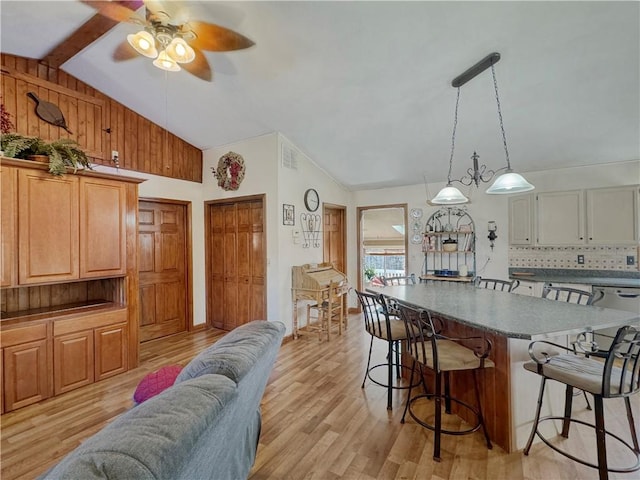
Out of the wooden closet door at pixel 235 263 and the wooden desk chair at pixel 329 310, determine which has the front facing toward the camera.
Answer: the wooden closet door

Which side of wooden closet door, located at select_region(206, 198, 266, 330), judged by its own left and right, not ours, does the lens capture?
front

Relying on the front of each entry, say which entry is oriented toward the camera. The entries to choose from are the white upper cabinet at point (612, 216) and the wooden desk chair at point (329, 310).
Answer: the white upper cabinet

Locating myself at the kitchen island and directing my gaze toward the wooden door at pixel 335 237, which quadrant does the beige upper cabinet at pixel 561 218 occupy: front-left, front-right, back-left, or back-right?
front-right

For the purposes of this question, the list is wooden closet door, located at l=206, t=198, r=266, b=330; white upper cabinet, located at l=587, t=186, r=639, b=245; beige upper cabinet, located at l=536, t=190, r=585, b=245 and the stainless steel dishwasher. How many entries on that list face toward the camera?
4

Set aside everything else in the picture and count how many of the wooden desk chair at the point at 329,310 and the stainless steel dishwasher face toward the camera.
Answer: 1

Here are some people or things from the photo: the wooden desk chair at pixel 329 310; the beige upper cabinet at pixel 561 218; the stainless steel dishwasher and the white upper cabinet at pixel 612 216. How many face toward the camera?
3

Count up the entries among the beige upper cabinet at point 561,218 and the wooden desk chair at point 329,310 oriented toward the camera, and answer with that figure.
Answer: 1

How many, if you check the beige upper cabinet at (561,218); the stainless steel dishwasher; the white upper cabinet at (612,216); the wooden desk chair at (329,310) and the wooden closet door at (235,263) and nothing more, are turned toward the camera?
4

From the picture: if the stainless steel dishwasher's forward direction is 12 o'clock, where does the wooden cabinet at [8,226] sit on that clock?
The wooden cabinet is roughly at 1 o'clock from the stainless steel dishwasher.

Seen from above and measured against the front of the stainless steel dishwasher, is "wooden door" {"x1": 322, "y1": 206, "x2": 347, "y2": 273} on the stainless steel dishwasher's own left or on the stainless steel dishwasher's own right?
on the stainless steel dishwasher's own right

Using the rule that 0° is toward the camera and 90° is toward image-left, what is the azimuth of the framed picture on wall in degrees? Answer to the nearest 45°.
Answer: approximately 315°

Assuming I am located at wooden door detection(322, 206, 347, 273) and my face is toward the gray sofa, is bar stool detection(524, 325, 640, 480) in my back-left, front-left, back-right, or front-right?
front-left

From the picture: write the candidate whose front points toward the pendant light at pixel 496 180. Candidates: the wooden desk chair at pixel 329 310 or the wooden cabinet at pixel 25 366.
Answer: the wooden cabinet

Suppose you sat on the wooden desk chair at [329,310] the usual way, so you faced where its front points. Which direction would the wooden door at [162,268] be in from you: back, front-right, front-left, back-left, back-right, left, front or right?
front-left

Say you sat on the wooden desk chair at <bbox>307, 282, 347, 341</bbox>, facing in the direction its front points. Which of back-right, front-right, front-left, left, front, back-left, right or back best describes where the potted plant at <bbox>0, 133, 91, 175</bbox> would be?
left

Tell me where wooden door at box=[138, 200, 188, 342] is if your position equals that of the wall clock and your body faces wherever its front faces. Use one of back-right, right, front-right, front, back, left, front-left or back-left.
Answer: back-right

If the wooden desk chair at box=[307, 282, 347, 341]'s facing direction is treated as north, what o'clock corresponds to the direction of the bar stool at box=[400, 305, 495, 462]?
The bar stool is roughly at 7 o'clock from the wooden desk chair.

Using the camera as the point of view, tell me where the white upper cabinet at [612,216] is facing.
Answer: facing the viewer

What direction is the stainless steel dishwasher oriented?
toward the camera

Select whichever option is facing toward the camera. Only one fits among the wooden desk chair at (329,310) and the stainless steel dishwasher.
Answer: the stainless steel dishwasher

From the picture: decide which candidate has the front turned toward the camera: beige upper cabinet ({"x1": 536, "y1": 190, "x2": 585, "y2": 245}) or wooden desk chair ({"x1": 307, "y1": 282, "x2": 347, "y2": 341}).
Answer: the beige upper cabinet

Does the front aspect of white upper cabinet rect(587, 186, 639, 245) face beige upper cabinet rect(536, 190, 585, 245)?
no
